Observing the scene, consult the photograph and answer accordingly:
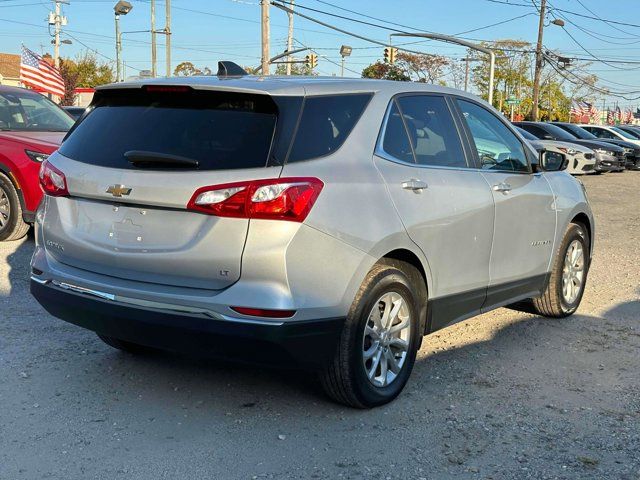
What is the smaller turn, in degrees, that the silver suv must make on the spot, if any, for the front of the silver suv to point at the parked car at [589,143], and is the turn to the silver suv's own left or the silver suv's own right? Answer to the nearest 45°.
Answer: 0° — it already faces it

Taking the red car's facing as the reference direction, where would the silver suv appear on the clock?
The silver suv is roughly at 1 o'clock from the red car.

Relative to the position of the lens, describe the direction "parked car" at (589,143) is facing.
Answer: facing the viewer and to the right of the viewer

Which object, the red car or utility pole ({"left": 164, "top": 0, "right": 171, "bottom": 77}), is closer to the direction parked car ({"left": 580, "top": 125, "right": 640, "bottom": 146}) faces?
the red car

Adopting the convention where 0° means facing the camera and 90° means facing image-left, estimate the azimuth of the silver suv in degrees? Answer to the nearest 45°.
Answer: approximately 225°

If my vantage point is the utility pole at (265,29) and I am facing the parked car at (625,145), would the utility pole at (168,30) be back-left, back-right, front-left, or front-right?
back-left

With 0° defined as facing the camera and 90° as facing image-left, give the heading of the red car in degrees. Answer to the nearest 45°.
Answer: approximately 315°

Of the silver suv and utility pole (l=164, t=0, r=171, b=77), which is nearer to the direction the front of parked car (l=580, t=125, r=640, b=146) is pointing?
the silver suv

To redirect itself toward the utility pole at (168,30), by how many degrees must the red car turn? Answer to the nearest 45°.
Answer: approximately 135° to its left

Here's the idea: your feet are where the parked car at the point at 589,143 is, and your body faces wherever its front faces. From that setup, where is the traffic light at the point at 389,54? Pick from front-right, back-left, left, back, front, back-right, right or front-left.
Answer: back

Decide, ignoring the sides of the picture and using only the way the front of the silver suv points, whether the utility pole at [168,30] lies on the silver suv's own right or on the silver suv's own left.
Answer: on the silver suv's own left

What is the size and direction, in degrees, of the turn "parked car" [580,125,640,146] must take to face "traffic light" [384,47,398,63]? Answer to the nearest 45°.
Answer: approximately 135° to its right
